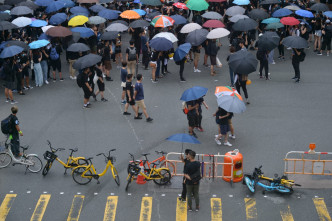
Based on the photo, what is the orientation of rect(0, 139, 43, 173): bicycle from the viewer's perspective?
to the viewer's left

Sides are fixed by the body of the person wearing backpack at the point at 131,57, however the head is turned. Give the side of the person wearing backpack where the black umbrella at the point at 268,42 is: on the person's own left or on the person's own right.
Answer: on the person's own right

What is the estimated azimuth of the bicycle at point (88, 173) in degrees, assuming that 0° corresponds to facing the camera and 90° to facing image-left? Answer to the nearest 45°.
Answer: approximately 270°

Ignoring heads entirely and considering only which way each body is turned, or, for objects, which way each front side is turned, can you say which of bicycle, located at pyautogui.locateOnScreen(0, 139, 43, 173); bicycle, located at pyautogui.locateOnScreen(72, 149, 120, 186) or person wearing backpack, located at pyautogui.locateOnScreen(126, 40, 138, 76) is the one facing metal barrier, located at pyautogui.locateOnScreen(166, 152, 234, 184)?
bicycle, located at pyautogui.locateOnScreen(72, 149, 120, 186)

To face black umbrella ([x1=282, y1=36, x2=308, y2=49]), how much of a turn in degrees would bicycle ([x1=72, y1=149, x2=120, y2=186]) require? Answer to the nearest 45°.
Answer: approximately 45° to its left

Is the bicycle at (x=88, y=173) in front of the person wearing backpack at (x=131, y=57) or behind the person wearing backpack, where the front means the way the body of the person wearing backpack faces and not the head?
behind

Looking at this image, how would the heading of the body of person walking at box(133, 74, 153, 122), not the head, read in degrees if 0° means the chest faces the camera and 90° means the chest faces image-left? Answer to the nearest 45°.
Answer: approximately 315°

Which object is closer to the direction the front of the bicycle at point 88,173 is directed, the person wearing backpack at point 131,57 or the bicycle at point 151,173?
the bicycle

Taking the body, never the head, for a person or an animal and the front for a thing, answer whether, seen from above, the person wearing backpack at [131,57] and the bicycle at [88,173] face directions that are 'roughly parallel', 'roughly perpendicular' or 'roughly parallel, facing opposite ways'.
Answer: roughly perpendicular

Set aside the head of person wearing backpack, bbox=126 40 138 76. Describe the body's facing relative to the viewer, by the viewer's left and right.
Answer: facing away from the viewer

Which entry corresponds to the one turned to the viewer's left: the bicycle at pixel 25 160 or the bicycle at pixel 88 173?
the bicycle at pixel 25 160
